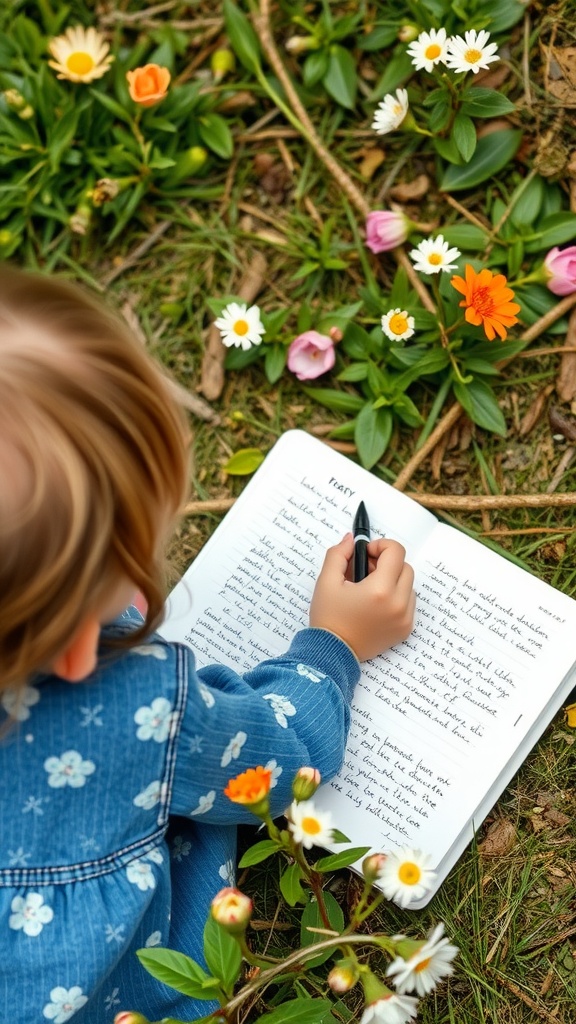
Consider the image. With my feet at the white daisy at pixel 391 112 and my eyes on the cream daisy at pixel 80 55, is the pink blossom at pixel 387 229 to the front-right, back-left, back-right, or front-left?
back-left

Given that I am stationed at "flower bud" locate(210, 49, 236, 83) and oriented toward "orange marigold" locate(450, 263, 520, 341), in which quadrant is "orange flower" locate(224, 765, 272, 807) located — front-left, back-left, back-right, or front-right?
front-right

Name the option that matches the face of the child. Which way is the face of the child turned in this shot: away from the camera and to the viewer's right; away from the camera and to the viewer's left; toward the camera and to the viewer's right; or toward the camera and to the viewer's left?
away from the camera and to the viewer's right

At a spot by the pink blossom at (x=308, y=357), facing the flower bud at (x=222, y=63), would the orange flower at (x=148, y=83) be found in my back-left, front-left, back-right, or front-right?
front-left

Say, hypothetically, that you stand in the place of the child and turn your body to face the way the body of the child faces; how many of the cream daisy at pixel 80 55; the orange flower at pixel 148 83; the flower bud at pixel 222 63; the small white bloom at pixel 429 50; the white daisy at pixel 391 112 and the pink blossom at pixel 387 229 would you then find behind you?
0

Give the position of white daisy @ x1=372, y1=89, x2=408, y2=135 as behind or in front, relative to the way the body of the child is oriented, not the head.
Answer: in front

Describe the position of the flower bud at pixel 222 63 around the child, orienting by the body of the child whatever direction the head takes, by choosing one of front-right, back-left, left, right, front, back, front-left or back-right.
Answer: front-left

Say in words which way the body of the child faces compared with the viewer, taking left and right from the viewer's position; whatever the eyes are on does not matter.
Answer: facing away from the viewer and to the right of the viewer

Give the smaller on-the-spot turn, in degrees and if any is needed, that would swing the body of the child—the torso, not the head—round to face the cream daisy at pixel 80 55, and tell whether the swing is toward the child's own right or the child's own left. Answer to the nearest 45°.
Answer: approximately 45° to the child's own left

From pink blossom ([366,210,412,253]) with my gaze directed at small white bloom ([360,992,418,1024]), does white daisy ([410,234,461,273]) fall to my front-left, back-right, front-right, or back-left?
front-left

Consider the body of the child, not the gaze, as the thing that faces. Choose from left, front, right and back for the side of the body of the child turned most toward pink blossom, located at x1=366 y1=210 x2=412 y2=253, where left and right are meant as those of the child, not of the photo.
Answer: front

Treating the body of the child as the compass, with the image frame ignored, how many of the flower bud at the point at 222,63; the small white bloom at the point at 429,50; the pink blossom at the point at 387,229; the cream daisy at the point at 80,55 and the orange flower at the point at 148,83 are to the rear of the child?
0
